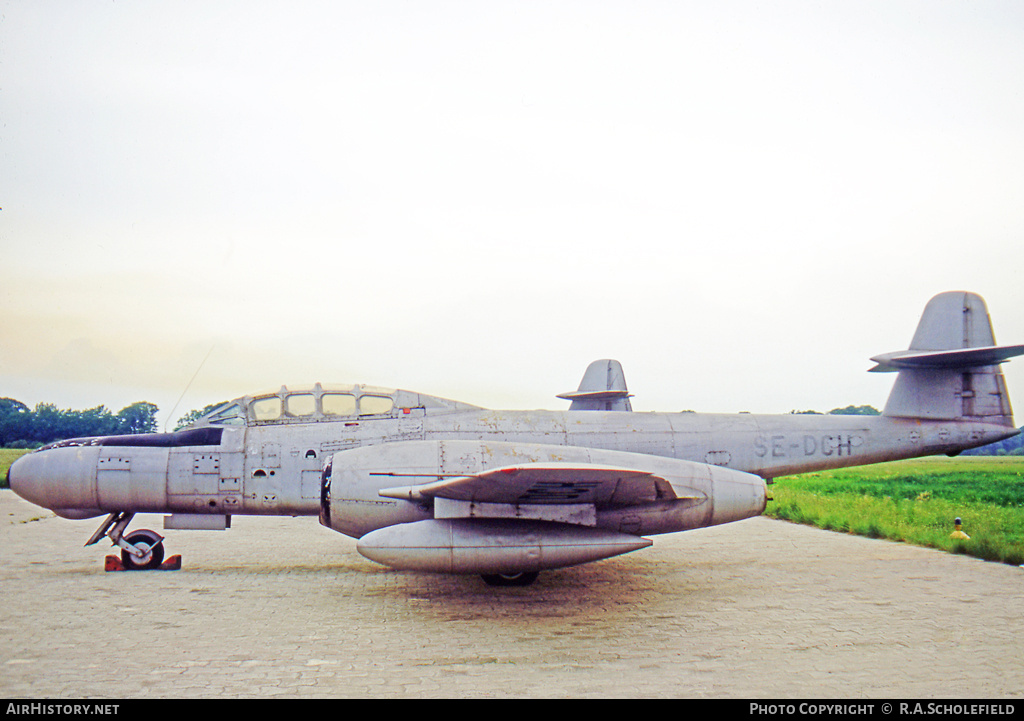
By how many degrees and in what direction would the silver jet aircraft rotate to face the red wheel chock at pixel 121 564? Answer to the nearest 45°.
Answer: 0° — it already faces it

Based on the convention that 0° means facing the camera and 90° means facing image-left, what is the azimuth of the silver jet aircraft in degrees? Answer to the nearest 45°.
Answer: approximately 90°

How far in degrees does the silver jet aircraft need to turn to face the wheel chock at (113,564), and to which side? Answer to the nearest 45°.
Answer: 0° — it already faces it

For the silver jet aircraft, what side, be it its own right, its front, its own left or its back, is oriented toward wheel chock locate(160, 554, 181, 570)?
front
